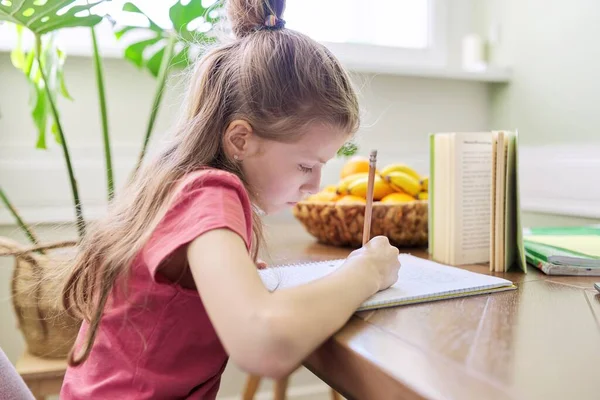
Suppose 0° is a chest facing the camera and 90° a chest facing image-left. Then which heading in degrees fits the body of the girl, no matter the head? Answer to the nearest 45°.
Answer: approximately 270°

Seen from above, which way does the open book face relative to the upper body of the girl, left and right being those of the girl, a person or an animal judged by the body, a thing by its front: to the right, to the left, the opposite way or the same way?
to the right

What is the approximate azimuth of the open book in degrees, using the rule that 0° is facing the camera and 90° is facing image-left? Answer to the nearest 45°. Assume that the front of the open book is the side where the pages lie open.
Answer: approximately 45°

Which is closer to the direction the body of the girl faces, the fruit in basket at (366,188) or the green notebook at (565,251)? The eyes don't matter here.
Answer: the green notebook

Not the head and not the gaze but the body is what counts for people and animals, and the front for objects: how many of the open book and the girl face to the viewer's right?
1

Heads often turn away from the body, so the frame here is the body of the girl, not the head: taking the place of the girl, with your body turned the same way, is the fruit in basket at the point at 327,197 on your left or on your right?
on your left

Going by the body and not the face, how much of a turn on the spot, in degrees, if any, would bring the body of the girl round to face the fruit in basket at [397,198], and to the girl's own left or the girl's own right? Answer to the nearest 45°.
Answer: approximately 45° to the girl's own left

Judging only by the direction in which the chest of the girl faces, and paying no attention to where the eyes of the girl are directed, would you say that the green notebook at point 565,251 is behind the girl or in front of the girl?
in front

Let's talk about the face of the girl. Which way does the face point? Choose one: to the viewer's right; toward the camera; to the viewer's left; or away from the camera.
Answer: to the viewer's right
